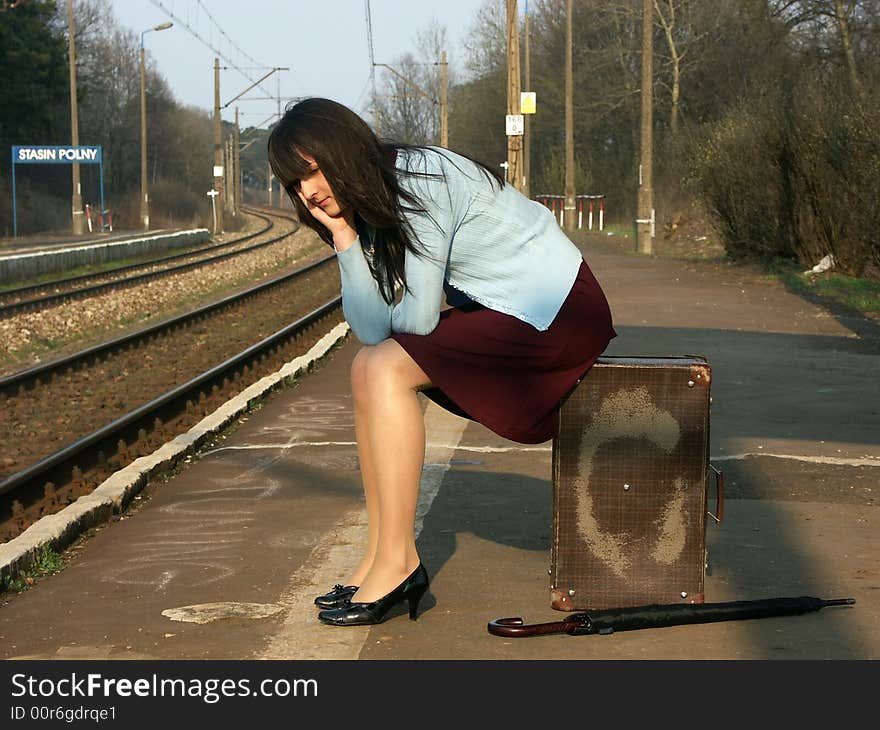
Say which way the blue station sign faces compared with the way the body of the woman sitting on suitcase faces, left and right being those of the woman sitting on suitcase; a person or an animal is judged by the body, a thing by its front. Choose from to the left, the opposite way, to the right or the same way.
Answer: to the left

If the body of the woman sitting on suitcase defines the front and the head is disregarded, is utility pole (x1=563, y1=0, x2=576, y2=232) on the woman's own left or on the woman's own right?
on the woman's own right

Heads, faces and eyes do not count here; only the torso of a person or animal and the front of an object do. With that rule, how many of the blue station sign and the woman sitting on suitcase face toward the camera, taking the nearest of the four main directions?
1

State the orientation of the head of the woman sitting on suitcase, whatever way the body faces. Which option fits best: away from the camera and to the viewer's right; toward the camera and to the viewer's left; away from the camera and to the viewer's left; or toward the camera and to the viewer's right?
toward the camera and to the viewer's left

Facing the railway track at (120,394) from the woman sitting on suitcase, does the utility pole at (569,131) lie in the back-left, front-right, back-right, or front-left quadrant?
front-right

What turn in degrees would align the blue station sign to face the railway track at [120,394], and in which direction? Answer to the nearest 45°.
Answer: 0° — it already faces it

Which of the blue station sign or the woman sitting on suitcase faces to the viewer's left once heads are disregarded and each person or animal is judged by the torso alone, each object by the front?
the woman sitting on suitcase

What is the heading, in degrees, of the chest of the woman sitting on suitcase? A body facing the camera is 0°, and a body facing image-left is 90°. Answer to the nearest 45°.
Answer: approximately 90°

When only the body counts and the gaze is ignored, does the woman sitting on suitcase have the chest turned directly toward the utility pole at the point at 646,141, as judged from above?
no

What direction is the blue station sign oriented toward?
toward the camera

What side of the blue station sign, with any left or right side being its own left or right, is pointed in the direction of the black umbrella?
front

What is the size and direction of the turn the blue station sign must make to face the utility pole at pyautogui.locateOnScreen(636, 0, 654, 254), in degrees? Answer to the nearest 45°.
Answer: approximately 45° to its left

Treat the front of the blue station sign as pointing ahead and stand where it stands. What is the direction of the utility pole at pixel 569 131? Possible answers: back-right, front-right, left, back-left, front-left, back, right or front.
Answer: front-left
